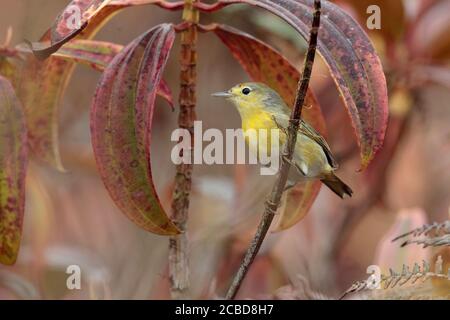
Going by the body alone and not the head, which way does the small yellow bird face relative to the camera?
to the viewer's left
